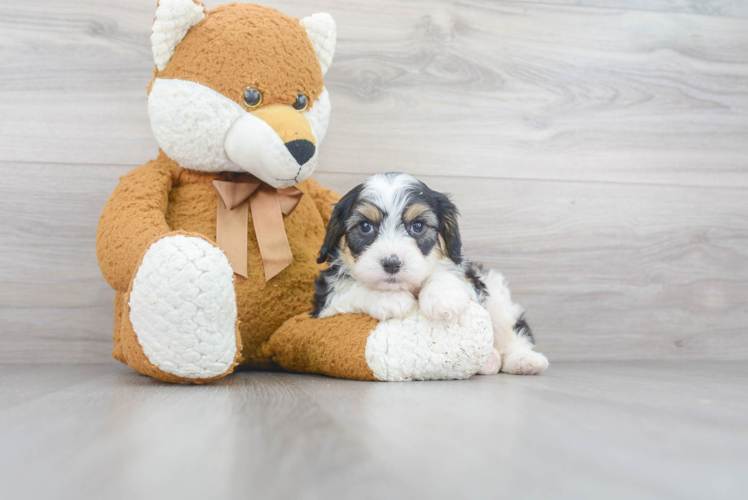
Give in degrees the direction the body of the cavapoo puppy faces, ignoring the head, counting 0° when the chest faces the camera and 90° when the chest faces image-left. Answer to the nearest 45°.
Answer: approximately 0°

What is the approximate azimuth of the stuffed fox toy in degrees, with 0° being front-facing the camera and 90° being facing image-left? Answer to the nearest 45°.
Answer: approximately 315°
